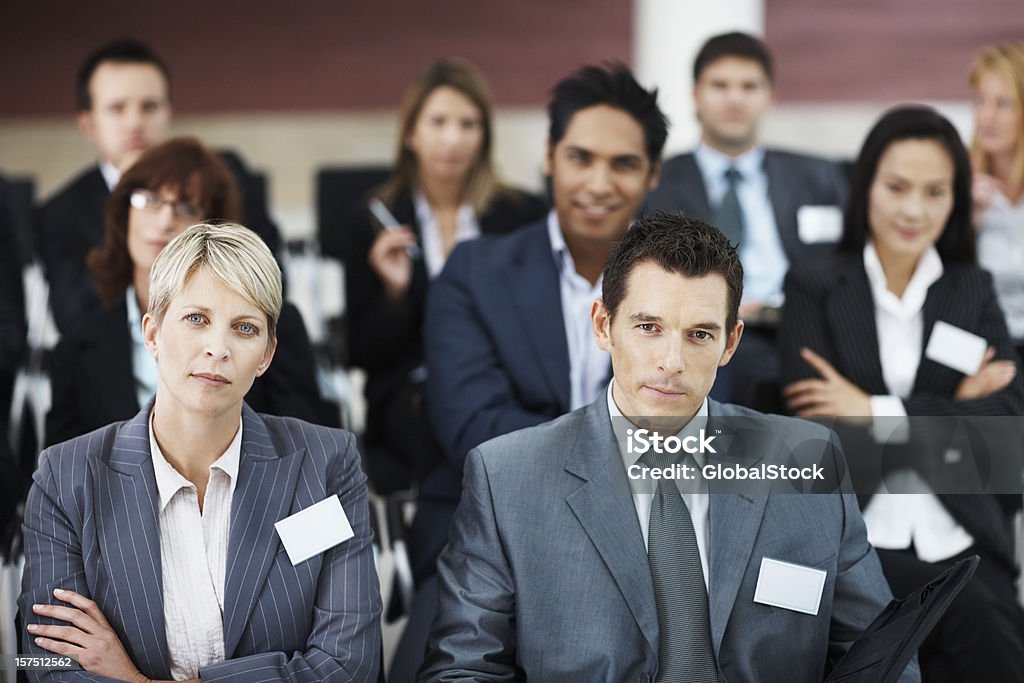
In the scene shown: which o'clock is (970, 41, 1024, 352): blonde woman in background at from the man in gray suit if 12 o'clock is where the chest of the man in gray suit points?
The blonde woman in background is roughly at 7 o'clock from the man in gray suit.

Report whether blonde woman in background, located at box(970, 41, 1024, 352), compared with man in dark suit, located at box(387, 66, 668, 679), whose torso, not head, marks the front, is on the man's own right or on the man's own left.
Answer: on the man's own left

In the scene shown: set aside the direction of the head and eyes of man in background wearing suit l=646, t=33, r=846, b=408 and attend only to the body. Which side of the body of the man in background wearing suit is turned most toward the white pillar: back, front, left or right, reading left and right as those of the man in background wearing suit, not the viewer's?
back

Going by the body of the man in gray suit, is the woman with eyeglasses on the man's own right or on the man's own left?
on the man's own right

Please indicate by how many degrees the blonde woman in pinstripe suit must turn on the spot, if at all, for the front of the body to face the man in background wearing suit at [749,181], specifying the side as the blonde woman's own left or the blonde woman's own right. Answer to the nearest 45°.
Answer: approximately 135° to the blonde woman's own left

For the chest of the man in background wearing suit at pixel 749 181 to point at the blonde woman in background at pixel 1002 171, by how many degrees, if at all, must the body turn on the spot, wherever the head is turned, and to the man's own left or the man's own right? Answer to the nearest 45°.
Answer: approximately 45° to the man's own left

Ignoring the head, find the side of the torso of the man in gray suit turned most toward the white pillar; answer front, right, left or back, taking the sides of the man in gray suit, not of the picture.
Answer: back

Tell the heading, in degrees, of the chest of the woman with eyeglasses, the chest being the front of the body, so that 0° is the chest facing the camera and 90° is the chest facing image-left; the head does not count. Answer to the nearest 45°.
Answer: approximately 0°

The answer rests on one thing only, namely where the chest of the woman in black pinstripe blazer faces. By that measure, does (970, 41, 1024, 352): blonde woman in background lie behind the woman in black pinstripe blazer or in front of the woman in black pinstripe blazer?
behind
